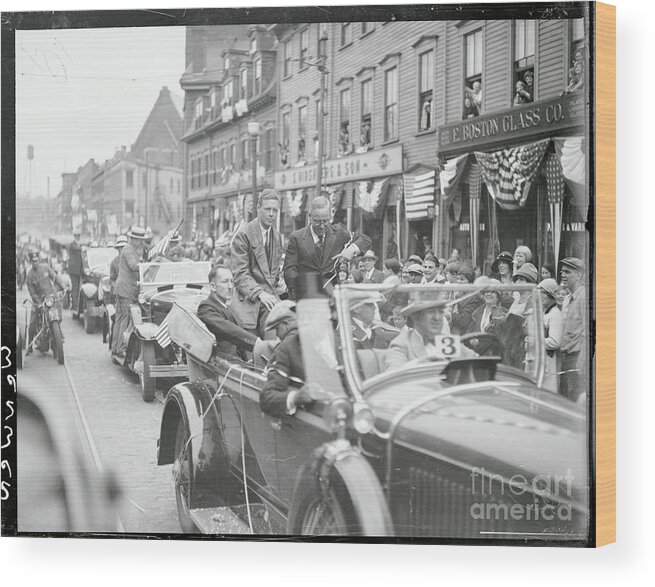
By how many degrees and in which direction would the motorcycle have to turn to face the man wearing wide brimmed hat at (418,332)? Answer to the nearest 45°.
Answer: approximately 45° to its left

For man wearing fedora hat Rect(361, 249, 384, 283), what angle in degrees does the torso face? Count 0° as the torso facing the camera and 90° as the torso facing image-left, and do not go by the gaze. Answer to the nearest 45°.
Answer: approximately 45°
